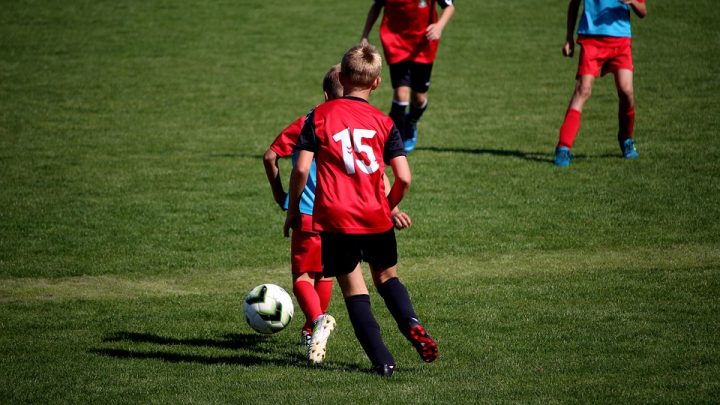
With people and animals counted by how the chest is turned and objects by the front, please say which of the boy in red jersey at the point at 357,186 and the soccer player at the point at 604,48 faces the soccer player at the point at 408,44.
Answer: the boy in red jersey

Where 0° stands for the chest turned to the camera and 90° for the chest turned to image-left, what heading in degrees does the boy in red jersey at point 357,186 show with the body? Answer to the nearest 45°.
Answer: approximately 180°

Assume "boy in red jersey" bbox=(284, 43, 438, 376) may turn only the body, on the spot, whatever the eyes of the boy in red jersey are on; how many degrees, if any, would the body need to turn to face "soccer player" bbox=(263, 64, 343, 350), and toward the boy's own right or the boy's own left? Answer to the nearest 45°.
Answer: approximately 45° to the boy's own left

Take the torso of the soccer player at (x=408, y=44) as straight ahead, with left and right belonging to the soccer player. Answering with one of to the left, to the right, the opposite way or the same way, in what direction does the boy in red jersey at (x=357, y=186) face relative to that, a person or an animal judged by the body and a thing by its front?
the opposite way

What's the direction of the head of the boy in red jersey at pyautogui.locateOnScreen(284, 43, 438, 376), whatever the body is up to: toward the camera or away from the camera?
away from the camera

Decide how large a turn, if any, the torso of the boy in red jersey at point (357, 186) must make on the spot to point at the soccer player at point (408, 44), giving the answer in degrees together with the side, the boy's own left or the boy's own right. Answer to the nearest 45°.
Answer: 0° — they already face them

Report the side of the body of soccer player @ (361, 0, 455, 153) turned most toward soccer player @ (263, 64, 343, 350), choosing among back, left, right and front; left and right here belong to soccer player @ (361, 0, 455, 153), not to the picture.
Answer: front

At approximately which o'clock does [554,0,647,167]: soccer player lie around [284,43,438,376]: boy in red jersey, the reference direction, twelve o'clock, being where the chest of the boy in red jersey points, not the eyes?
The soccer player is roughly at 1 o'clock from the boy in red jersey.

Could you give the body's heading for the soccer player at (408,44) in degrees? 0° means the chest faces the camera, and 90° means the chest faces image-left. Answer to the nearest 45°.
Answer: approximately 0°

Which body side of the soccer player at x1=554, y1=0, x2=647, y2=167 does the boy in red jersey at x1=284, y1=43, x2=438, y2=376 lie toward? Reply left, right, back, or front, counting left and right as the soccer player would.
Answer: front
